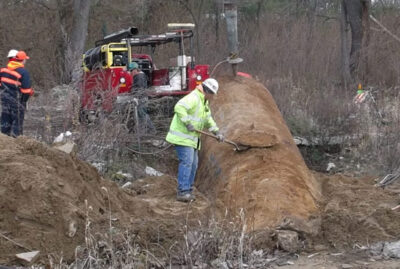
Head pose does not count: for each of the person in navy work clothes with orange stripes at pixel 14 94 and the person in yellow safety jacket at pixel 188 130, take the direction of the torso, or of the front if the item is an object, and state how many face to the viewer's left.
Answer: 0

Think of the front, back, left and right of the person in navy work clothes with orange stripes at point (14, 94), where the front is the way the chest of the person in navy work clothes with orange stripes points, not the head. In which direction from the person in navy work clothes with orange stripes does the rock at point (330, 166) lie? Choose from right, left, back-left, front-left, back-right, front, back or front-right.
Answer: front-right

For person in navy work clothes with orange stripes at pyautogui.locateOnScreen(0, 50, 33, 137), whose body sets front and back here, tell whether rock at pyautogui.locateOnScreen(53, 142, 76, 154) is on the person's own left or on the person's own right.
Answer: on the person's own right

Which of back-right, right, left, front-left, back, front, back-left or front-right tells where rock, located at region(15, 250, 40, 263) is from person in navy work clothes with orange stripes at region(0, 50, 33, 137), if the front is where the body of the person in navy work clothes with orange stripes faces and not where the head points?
back-right

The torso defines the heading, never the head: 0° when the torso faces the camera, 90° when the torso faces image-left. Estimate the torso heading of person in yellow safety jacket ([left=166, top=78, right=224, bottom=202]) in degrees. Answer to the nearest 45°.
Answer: approximately 270°

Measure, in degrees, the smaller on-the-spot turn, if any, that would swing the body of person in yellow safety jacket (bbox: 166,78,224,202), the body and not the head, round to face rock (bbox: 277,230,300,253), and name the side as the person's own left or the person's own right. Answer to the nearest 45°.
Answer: approximately 45° to the person's own right

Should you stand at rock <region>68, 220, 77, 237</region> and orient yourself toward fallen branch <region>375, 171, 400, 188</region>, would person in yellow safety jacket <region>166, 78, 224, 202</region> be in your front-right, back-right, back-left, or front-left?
front-left

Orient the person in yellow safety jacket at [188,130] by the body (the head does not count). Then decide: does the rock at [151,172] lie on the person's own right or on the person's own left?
on the person's own left

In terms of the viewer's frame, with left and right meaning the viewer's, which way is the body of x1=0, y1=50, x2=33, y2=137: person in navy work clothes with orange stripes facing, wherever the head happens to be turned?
facing away from the viewer and to the right of the viewer

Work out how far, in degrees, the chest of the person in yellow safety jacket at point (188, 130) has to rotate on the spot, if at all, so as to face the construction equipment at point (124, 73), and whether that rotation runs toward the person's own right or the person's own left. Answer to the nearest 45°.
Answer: approximately 90° to the person's own left
